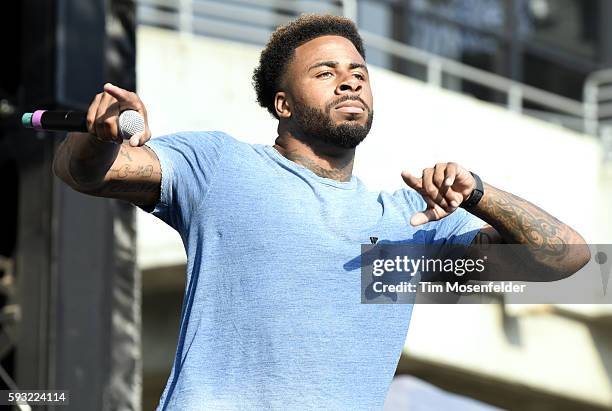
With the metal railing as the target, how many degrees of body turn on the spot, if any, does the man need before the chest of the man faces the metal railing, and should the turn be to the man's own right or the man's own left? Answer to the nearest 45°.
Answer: approximately 135° to the man's own left

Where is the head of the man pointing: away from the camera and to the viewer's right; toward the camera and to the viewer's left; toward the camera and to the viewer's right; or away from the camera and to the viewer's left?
toward the camera and to the viewer's right

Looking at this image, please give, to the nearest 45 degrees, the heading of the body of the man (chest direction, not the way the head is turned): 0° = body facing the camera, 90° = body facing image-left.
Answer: approximately 315°
